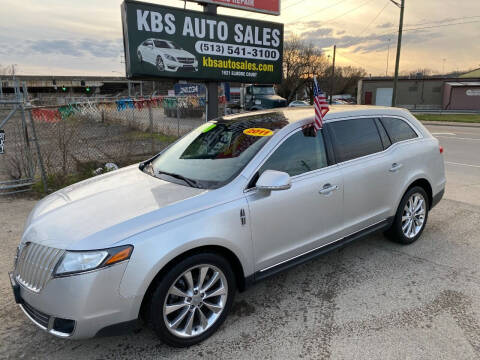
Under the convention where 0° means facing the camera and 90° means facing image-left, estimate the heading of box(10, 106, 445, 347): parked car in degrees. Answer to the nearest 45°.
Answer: approximately 45°

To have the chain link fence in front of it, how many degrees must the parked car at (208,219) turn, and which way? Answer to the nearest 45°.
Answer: approximately 90° to its right

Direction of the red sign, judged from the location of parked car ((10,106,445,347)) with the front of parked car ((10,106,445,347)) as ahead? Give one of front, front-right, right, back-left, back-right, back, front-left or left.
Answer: back-right

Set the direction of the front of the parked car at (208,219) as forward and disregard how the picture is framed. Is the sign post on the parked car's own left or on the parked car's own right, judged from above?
on the parked car's own right

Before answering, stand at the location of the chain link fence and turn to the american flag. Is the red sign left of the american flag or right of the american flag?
left

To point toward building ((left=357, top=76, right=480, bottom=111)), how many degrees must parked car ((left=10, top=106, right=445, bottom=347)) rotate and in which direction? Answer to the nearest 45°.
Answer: approximately 180°
